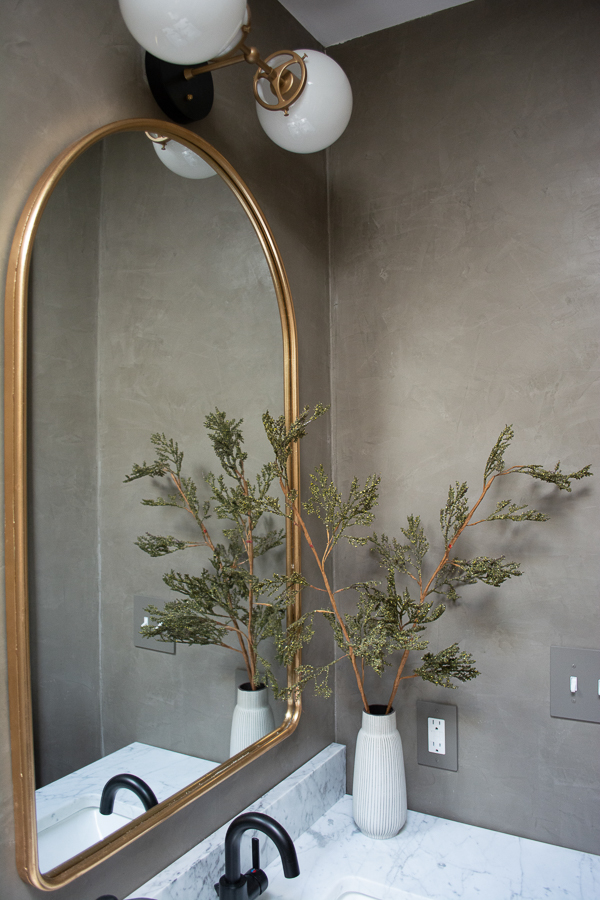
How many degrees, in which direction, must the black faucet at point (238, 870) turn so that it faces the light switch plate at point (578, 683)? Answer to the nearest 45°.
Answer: approximately 45° to its left

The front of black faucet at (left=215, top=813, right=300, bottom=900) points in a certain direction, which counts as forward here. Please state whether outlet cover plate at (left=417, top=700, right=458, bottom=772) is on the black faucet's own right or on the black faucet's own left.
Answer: on the black faucet's own left

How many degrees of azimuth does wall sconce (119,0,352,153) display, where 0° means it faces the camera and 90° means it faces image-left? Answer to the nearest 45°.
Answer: approximately 315°

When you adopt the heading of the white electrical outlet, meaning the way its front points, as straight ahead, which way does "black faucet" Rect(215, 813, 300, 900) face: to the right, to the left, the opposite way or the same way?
to the left

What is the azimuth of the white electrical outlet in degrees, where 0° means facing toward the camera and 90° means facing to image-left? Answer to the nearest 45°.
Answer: approximately 45°

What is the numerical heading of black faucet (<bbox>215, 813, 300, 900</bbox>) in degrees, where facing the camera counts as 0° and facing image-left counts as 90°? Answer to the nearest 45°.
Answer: approximately 315°
